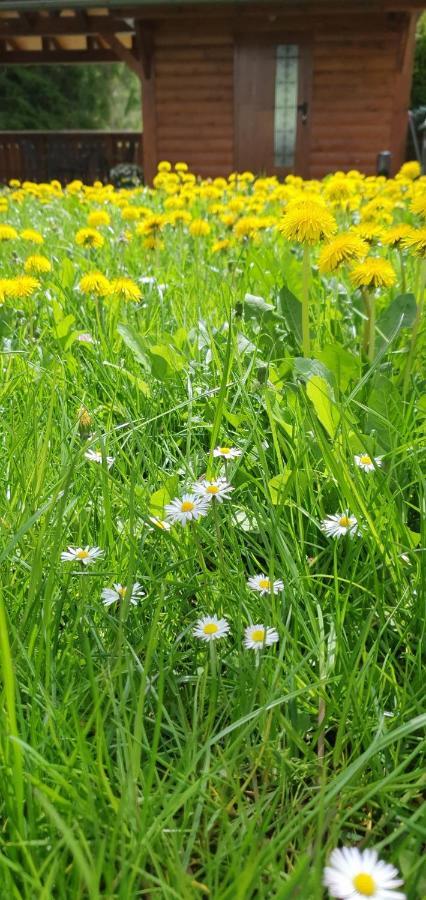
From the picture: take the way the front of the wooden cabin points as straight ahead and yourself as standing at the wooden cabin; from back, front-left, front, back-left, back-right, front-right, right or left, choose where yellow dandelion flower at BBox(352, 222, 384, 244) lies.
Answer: front

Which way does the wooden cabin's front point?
toward the camera

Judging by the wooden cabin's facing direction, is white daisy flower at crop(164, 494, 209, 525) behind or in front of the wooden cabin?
in front

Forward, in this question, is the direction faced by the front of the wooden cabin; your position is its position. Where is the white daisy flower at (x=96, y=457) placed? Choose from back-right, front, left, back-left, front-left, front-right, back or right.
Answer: front

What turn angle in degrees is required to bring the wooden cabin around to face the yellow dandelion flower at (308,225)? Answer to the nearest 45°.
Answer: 0° — it already faces it

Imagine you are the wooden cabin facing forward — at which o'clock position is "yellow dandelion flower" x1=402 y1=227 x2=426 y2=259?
The yellow dandelion flower is roughly at 12 o'clock from the wooden cabin.

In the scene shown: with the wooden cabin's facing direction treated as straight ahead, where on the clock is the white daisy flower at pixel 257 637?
The white daisy flower is roughly at 12 o'clock from the wooden cabin.

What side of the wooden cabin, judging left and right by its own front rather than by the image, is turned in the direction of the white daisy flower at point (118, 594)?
front

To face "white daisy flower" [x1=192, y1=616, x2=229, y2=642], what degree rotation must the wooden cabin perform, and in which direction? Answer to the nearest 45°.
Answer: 0° — it already faces it

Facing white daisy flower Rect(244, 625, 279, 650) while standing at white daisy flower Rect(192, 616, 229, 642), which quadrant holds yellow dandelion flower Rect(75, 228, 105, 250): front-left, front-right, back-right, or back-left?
back-left

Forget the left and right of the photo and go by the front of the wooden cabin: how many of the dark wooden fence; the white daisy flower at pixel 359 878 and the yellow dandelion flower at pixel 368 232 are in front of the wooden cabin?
2

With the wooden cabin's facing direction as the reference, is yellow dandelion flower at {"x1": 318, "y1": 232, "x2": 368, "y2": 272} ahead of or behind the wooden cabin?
ahead

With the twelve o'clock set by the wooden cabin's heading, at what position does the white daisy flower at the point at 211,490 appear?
The white daisy flower is roughly at 12 o'clock from the wooden cabin.

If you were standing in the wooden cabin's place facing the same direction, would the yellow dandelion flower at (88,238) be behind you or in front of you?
in front

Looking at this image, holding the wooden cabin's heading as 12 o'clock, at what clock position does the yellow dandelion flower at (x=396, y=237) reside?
The yellow dandelion flower is roughly at 12 o'clock from the wooden cabin.
